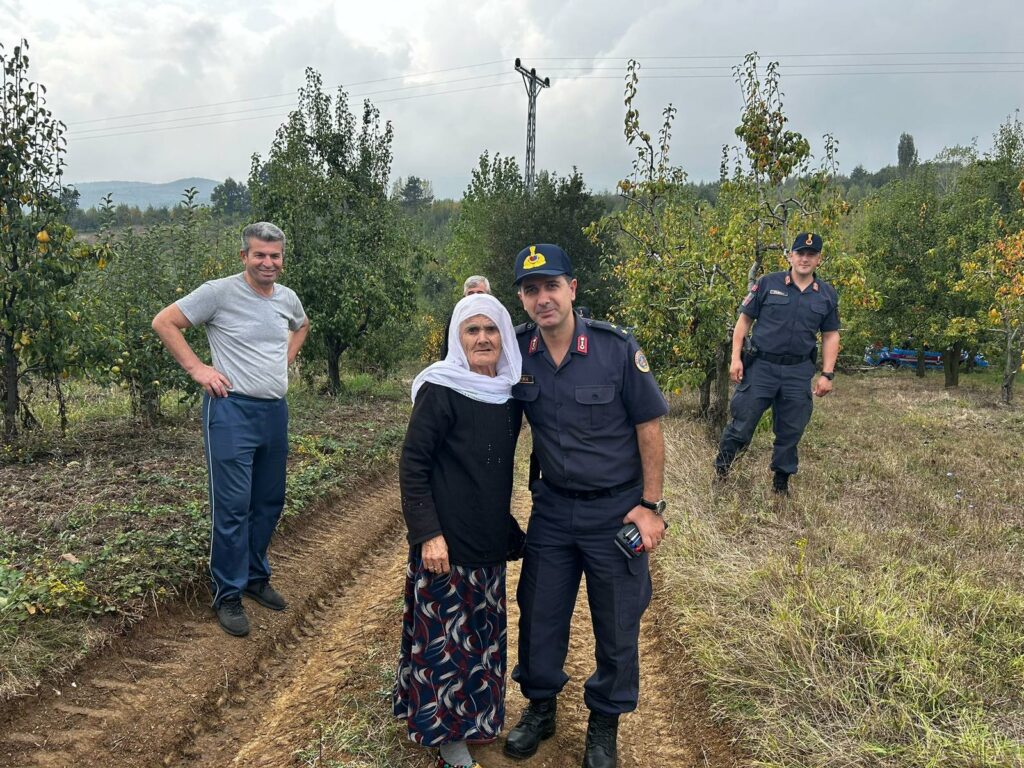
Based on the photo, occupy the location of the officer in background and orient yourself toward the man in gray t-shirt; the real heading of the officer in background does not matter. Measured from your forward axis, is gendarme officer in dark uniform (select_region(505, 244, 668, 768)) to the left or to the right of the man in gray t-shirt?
left

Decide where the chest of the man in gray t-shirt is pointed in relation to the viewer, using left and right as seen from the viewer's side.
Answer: facing the viewer and to the right of the viewer

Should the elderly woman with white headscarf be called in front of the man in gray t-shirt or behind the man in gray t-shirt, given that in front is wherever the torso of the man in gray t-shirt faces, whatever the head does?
in front

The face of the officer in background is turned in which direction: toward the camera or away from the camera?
toward the camera

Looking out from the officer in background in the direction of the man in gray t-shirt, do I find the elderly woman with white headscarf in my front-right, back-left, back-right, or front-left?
front-left

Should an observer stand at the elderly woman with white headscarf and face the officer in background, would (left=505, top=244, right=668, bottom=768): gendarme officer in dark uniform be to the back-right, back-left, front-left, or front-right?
front-right

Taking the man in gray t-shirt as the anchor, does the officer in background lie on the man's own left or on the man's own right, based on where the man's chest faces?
on the man's own left

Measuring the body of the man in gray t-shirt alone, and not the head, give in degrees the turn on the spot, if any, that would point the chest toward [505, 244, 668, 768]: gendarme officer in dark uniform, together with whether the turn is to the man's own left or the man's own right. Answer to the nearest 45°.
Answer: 0° — they already face them
